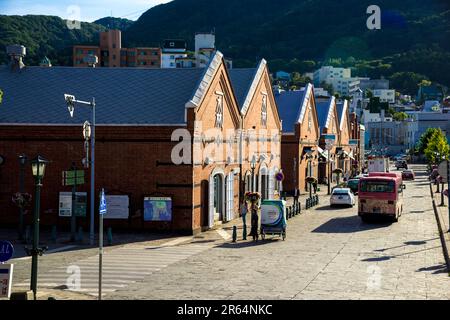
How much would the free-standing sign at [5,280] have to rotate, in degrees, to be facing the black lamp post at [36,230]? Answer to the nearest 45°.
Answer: approximately 135° to its left

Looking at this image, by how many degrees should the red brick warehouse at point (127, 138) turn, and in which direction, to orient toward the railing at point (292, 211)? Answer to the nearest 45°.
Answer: approximately 90° to its left

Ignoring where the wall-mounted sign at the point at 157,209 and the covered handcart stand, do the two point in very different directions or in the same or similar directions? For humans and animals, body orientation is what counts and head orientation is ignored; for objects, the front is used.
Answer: very different directions

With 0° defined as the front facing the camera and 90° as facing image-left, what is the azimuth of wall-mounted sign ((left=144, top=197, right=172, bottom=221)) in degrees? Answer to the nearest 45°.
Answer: approximately 0°

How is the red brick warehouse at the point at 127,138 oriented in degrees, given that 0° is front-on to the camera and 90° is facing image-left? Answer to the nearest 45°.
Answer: approximately 315°
